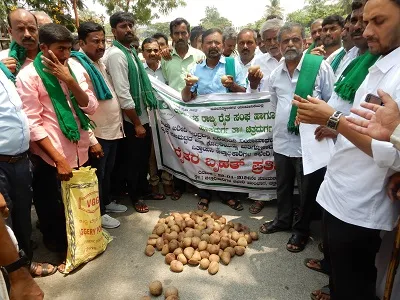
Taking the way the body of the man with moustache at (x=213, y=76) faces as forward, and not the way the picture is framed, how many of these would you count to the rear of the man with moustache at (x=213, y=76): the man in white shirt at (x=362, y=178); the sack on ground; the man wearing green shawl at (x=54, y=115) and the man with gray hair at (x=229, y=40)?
1

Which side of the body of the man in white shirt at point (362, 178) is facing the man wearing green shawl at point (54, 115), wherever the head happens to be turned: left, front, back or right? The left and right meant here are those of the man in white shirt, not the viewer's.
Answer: front

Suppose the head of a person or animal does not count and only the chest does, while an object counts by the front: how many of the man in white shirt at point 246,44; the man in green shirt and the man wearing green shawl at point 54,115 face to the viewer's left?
0

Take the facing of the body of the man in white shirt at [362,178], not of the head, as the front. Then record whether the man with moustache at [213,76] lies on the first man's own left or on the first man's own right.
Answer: on the first man's own right

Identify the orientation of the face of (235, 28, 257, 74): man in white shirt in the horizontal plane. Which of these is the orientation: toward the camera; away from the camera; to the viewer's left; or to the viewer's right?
toward the camera

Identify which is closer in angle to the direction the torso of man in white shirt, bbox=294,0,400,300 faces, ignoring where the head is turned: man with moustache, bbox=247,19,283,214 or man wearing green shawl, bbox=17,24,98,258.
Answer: the man wearing green shawl

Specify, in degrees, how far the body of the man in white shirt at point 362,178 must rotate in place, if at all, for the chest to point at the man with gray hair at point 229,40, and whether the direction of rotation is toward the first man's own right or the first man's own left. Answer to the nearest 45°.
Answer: approximately 45° to the first man's own right

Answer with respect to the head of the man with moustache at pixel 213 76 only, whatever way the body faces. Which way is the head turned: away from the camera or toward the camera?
toward the camera

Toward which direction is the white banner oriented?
toward the camera

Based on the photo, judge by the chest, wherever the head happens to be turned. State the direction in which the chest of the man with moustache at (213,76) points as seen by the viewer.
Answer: toward the camera

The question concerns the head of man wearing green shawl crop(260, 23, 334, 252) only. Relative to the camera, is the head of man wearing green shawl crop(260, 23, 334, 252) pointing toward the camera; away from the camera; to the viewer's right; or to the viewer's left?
toward the camera

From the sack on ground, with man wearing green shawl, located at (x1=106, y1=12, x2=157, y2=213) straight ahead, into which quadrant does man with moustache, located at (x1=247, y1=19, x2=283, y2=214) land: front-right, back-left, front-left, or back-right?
front-right

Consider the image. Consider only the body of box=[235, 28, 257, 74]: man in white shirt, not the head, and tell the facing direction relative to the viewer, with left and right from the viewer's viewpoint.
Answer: facing the viewer

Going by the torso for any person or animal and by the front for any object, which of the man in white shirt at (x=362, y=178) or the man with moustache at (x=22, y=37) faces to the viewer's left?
the man in white shirt

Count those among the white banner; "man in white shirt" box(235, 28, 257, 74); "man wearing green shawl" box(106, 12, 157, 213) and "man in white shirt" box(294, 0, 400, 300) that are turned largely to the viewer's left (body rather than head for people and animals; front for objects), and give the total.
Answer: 1

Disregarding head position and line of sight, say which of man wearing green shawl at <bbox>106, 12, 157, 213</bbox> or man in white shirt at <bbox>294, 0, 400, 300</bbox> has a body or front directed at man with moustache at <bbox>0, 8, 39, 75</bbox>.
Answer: the man in white shirt
